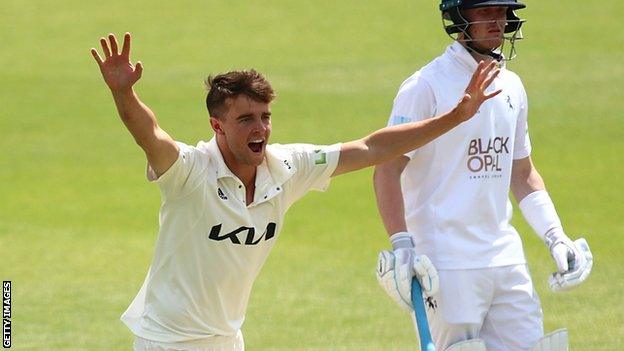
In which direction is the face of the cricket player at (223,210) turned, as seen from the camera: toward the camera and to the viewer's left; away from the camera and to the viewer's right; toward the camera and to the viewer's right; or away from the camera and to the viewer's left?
toward the camera and to the viewer's right

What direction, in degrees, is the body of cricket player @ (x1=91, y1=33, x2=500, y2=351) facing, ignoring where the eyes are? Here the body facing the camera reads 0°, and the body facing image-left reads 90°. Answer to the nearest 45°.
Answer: approximately 315°

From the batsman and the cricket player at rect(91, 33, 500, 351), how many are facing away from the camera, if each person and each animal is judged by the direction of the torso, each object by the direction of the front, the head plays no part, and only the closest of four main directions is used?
0

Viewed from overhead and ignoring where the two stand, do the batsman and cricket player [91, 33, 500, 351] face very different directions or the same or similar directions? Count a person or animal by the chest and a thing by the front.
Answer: same or similar directions

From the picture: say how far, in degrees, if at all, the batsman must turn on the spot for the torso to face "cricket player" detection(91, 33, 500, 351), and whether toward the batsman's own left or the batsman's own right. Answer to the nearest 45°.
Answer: approximately 90° to the batsman's own right
